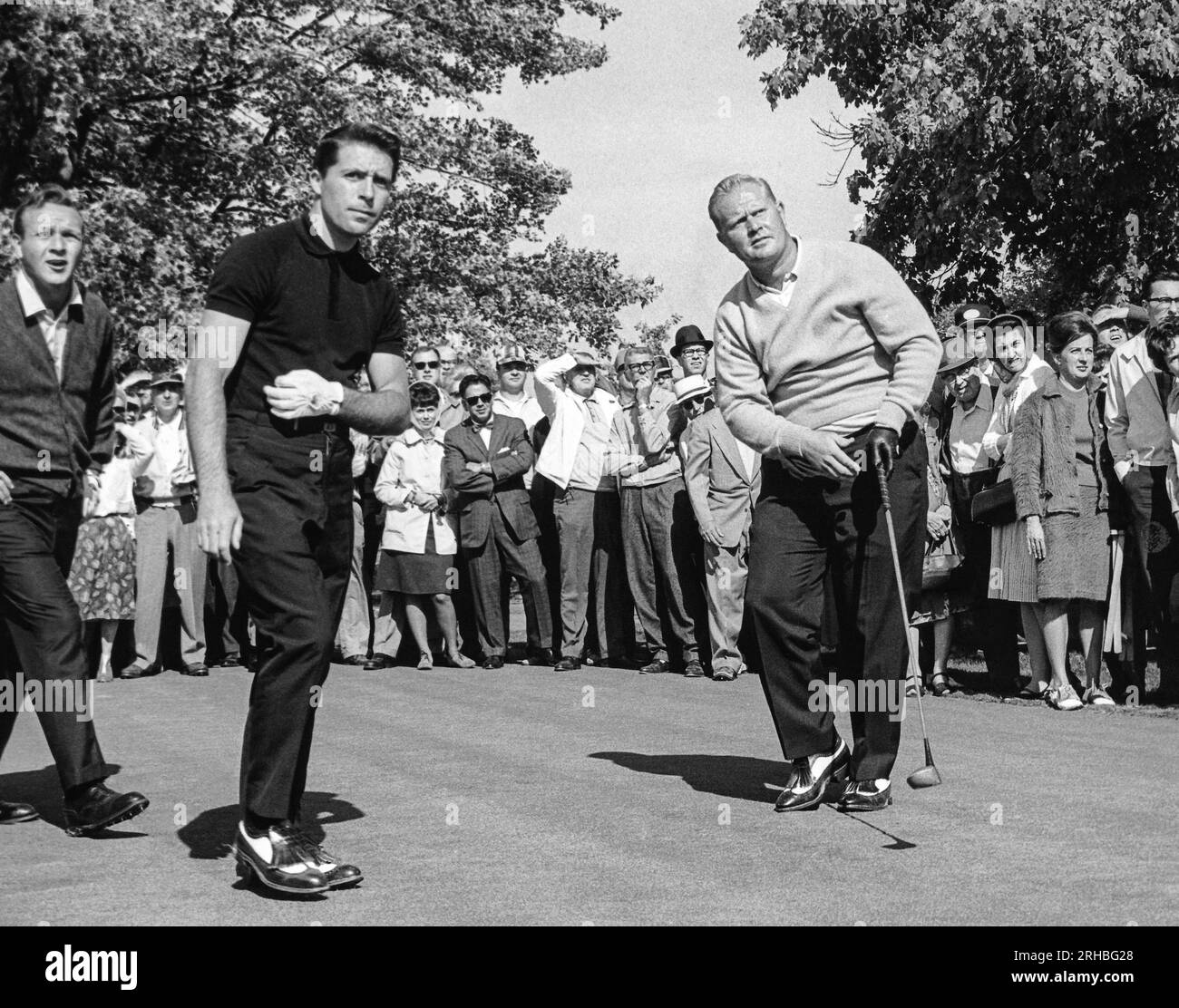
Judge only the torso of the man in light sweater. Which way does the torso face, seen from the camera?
toward the camera

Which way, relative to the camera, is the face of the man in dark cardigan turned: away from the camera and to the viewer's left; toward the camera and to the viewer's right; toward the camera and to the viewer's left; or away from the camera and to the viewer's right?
toward the camera and to the viewer's right

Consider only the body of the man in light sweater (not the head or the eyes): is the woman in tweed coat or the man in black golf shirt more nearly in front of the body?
the man in black golf shirt

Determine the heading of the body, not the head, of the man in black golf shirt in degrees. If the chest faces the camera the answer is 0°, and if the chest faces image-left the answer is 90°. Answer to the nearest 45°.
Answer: approximately 315°

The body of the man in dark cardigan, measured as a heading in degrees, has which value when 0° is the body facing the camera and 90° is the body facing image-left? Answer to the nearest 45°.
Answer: approximately 315°

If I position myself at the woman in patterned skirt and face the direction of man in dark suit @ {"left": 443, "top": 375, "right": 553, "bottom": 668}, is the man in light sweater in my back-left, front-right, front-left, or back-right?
front-right

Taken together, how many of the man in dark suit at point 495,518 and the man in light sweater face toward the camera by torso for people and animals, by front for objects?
2

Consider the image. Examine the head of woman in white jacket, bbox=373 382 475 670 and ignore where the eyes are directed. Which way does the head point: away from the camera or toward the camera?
toward the camera

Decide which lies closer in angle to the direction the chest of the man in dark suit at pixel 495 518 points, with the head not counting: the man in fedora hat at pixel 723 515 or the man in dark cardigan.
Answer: the man in dark cardigan

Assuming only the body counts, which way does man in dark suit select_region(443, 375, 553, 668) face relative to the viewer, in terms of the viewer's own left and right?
facing the viewer

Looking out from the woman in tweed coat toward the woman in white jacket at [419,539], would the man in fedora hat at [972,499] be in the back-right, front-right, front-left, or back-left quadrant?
front-right

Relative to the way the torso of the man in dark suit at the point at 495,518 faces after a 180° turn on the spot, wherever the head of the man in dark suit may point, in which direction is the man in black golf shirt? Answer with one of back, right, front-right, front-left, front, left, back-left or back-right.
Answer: back

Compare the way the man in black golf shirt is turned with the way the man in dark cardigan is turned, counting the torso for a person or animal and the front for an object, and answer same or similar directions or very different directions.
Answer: same or similar directions

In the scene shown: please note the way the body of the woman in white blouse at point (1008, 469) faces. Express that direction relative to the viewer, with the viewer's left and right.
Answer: facing the viewer and to the left of the viewer

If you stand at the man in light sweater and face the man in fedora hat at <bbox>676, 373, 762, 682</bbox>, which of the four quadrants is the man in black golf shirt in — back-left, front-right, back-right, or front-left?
back-left

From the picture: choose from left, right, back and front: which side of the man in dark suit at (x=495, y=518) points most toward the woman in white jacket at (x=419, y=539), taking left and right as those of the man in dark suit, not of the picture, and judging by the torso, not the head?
right

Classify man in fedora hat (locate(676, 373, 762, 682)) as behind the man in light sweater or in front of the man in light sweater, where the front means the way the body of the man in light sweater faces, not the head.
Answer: behind
